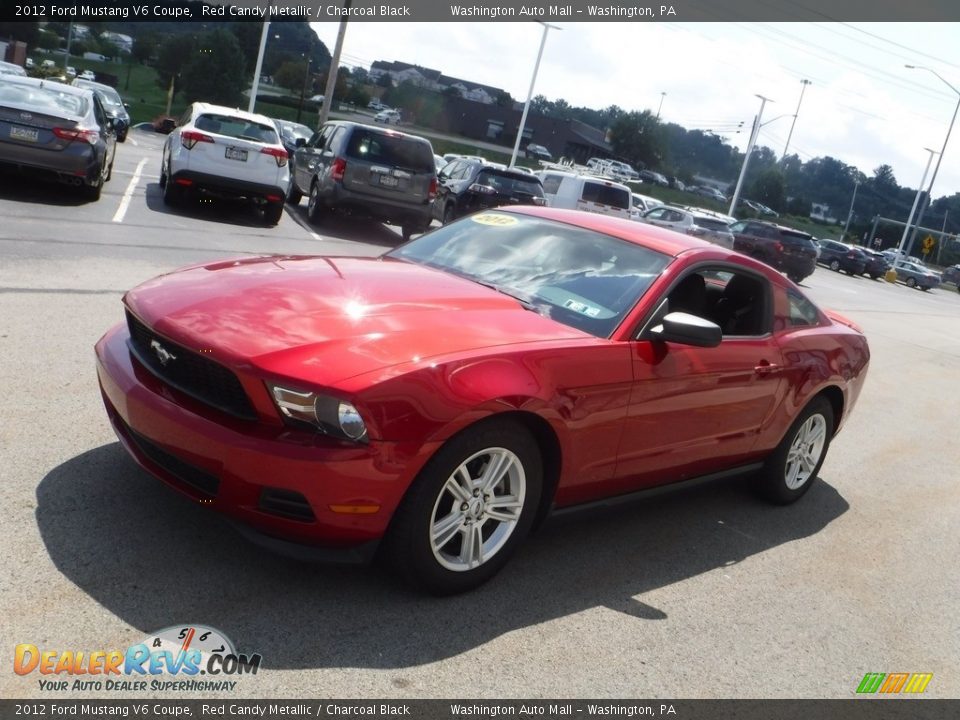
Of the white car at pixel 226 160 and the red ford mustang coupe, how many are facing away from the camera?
1

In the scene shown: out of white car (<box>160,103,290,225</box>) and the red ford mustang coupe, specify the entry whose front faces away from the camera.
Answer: the white car

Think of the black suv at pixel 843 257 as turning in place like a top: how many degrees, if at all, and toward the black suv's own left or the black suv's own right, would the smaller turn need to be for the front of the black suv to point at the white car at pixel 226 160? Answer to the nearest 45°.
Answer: approximately 135° to the black suv's own left

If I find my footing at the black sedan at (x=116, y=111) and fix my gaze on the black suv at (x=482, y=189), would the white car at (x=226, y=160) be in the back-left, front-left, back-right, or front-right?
front-right

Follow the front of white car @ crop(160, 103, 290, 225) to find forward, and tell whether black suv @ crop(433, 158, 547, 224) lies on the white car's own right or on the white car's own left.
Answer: on the white car's own right

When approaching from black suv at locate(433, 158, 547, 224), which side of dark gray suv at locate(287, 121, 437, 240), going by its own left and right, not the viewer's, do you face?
right

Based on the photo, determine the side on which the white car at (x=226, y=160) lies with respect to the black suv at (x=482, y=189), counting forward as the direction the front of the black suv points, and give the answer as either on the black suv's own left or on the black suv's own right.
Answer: on the black suv's own left

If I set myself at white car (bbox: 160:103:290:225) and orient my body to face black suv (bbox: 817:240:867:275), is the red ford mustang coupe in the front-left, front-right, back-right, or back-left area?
back-right

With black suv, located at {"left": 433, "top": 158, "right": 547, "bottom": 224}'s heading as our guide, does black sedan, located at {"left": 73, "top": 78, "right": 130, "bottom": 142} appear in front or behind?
in front

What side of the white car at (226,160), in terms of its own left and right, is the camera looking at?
back

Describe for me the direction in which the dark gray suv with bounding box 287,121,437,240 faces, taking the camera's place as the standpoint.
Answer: facing away from the viewer and to the left of the viewer

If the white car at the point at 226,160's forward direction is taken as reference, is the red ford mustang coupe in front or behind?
behind

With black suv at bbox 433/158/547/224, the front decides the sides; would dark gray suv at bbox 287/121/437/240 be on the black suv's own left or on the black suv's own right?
on the black suv's own left

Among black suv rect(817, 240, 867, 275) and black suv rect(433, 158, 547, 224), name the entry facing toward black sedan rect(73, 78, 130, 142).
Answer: black suv rect(433, 158, 547, 224)
